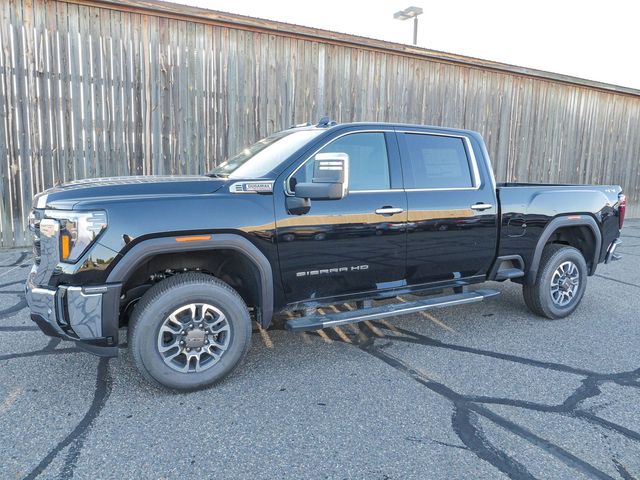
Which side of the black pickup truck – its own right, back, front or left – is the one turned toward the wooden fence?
right

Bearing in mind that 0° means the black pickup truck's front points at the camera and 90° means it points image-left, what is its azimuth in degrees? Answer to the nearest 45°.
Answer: approximately 45°

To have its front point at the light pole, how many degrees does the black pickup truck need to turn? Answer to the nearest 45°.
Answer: approximately 135° to its right
